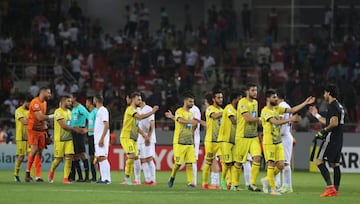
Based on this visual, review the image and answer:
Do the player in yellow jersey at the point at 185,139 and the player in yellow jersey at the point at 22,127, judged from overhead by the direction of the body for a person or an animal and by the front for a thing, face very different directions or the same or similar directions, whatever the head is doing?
same or similar directions

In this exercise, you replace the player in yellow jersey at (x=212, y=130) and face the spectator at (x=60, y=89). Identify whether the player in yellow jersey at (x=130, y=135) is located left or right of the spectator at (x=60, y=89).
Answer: left

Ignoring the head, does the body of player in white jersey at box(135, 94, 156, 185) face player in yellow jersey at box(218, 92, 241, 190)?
no

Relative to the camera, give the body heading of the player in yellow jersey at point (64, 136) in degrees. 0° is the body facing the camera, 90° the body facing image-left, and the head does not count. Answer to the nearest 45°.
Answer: approximately 315°

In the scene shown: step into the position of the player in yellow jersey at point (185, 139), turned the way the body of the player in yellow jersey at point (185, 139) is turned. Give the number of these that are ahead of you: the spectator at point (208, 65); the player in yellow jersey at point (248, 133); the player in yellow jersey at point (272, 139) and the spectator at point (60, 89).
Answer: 2

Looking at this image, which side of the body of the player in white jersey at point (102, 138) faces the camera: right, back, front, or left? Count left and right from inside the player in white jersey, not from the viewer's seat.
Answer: left

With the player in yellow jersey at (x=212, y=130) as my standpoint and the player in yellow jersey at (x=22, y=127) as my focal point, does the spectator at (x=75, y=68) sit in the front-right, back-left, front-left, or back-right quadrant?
front-right

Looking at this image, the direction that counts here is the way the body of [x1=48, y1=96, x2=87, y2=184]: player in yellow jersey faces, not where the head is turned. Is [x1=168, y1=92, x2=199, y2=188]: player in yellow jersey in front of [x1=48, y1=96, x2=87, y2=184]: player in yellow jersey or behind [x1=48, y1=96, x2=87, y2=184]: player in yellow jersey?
in front

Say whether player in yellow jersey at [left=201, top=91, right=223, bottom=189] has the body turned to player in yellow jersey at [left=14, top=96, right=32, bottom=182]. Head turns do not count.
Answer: no

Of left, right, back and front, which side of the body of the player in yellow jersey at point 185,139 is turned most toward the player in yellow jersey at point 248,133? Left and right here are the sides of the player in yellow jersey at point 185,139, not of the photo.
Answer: front

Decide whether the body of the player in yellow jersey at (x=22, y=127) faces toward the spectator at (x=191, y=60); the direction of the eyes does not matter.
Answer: no
